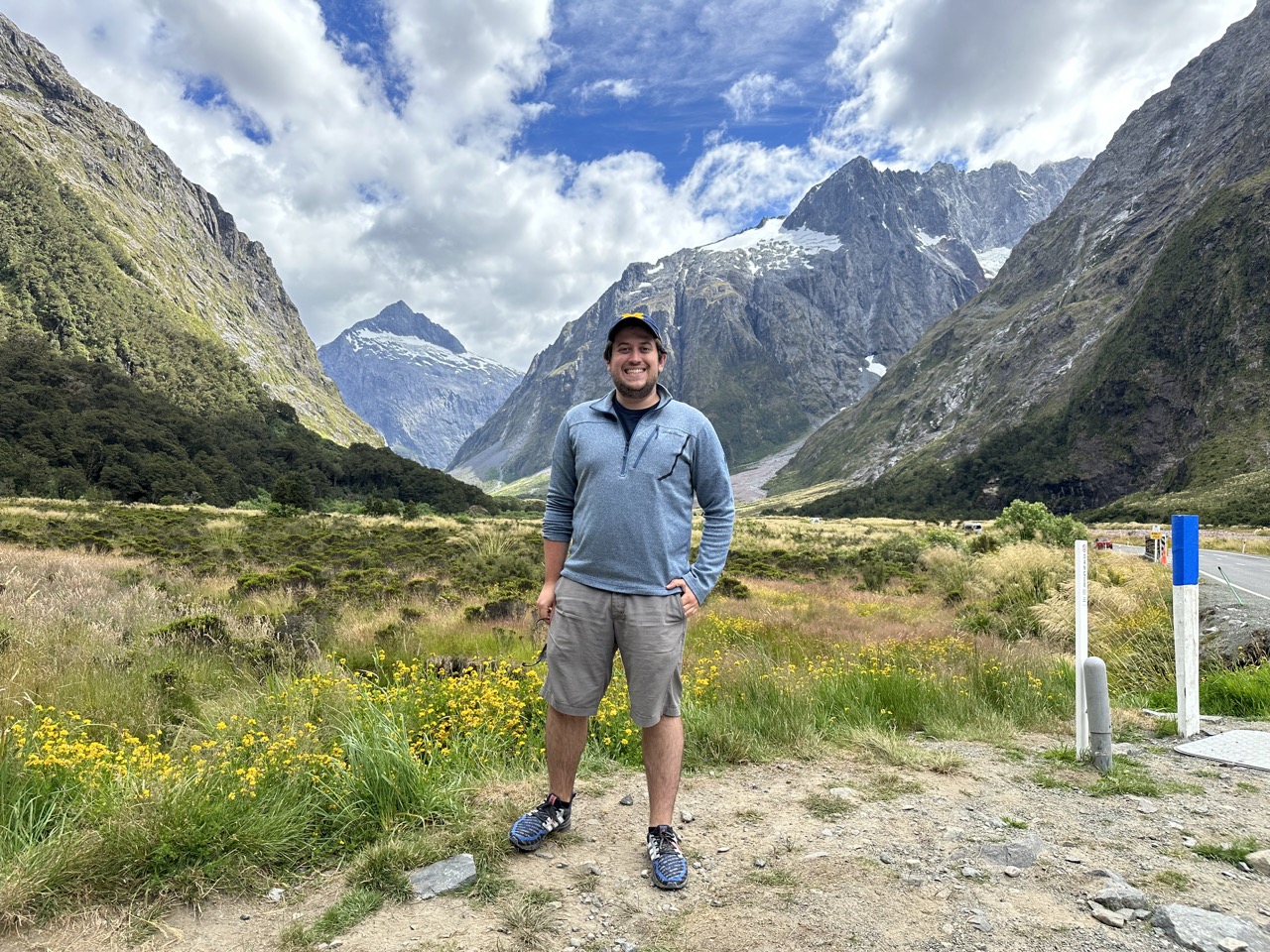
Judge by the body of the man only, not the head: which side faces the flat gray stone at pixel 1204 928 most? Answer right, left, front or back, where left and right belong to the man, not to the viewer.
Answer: left

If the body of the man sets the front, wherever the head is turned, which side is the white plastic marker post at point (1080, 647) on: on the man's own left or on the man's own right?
on the man's own left

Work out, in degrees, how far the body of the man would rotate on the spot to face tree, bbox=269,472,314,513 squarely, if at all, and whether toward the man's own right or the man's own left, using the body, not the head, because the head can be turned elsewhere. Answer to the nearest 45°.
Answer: approximately 135° to the man's own right

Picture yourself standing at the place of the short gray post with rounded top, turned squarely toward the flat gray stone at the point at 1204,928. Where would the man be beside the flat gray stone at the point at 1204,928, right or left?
right

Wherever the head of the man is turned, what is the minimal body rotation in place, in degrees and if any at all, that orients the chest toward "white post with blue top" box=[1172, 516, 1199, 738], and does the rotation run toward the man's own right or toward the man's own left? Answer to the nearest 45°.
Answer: approximately 135° to the man's own left

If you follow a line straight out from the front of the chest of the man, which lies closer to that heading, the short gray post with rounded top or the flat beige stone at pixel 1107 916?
the flat beige stone

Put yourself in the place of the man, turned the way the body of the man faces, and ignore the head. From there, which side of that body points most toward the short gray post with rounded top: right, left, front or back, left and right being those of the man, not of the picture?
left

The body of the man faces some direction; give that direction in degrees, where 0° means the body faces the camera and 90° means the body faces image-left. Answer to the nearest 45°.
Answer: approximately 0°

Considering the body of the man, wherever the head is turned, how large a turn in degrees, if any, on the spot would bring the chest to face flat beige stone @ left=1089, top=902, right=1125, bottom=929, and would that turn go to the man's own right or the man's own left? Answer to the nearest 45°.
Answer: approximately 90° to the man's own left
